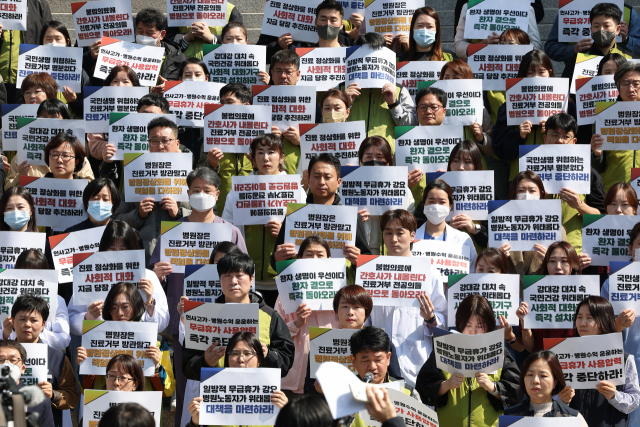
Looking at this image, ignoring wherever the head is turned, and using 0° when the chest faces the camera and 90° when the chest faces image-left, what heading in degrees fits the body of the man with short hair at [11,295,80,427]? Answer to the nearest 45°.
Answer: approximately 0°
